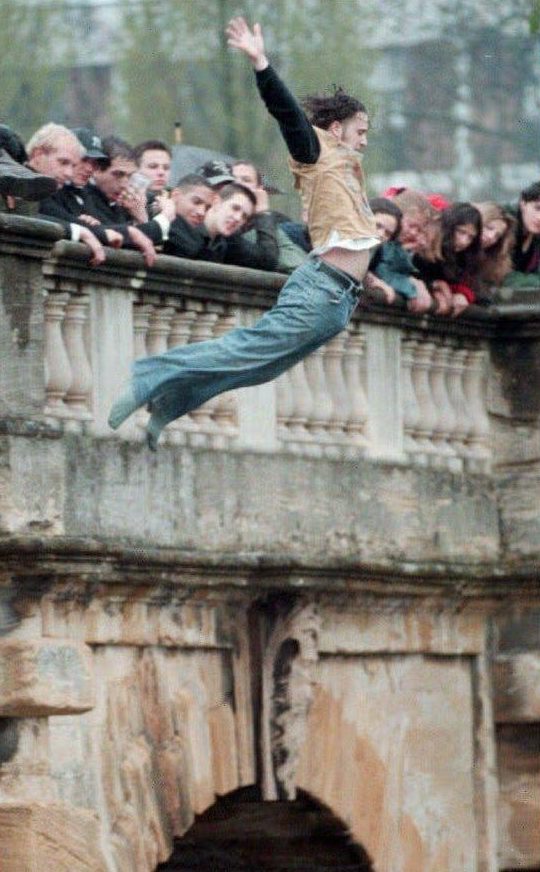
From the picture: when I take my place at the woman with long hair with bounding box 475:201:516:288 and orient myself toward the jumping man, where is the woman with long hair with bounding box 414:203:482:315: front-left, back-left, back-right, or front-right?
front-right

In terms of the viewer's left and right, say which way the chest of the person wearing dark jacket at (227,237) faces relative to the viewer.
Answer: facing the viewer

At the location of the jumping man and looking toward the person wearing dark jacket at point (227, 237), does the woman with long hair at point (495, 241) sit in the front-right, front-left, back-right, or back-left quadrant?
front-right

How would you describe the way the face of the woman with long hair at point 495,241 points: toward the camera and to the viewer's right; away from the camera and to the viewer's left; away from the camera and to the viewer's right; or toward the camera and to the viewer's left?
toward the camera and to the viewer's left
